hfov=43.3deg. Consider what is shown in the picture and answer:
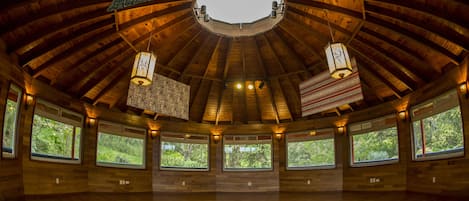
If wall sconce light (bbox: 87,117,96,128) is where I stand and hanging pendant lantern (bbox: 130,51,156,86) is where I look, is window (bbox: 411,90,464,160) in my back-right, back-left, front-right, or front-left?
front-left

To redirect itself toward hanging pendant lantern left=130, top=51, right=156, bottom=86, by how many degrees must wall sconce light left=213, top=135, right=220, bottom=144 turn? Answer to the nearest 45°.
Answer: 0° — it already faces it

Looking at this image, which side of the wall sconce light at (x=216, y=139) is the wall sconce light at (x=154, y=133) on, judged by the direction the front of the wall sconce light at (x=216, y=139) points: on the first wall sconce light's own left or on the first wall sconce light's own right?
on the first wall sconce light's own right

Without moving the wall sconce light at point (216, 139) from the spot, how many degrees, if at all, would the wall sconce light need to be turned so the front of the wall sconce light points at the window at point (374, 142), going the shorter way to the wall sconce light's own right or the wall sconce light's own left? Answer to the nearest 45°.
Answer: approximately 45° to the wall sconce light's own left

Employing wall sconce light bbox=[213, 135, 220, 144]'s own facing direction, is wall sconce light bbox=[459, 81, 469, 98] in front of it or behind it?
in front

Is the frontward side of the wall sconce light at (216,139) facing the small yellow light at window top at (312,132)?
no

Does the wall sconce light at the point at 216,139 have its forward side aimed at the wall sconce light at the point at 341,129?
no

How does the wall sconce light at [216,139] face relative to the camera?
toward the camera

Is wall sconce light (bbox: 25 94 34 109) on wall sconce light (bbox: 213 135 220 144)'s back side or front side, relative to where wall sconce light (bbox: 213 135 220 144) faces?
on the front side

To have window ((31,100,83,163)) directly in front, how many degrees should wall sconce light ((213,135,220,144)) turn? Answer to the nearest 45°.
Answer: approximately 45° to its right
